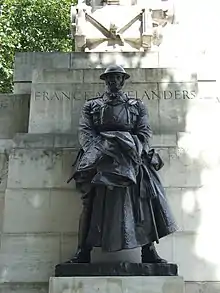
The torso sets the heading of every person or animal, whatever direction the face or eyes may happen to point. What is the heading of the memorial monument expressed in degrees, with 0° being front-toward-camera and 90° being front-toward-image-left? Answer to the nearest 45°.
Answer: approximately 0°
